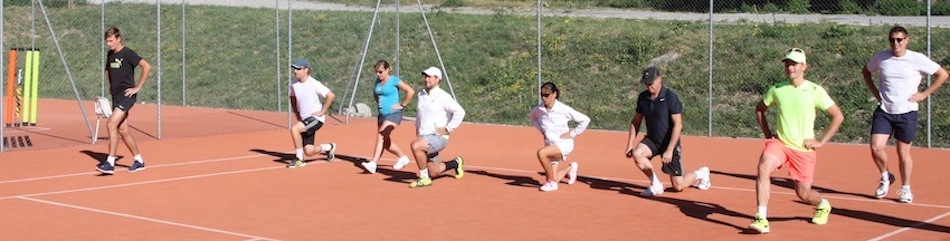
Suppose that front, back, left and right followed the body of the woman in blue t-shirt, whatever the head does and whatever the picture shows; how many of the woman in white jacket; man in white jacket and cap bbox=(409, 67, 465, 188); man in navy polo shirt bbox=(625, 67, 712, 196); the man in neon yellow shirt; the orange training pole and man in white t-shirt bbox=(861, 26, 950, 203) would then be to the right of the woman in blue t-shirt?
1

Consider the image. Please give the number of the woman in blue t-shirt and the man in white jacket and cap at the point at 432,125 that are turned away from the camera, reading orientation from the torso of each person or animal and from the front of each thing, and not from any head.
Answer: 0

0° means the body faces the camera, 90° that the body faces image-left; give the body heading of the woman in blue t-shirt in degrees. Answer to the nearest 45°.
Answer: approximately 45°

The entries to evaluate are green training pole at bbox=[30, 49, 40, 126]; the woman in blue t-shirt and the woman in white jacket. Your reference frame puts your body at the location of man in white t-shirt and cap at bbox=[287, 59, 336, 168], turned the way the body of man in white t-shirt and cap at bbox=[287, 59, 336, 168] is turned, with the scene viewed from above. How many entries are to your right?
1

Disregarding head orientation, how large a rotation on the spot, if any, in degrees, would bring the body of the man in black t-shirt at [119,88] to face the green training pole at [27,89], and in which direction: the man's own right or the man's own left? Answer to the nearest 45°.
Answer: approximately 135° to the man's own right

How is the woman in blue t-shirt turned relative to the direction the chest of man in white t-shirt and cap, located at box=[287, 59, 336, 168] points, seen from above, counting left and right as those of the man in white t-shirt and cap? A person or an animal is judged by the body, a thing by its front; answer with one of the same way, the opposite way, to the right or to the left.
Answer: the same way

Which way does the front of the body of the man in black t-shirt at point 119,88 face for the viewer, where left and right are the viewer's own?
facing the viewer and to the left of the viewer

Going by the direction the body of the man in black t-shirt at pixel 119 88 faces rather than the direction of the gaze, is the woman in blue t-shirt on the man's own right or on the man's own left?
on the man's own left

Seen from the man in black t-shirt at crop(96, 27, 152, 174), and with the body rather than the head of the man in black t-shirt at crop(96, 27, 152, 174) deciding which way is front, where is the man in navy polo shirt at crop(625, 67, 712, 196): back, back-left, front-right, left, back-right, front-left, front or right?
left

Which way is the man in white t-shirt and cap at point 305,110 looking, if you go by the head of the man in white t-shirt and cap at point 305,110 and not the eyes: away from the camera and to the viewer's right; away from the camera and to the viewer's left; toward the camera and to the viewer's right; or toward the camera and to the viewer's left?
toward the camera and to the viewer's left

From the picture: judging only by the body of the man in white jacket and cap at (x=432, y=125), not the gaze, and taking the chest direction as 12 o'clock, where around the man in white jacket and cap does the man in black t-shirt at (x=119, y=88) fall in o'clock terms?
The man in black t-shirt is roughly at 2 o'clock from the man in white jacket and cap.

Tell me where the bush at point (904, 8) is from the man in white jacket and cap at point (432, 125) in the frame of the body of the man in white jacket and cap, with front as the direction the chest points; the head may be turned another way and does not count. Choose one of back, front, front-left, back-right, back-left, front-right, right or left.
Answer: back

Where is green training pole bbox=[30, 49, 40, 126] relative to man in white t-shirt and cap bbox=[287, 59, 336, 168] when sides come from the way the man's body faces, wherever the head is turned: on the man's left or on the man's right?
on the man's right

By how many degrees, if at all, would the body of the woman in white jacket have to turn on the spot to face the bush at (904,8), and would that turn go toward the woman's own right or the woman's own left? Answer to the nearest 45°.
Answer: approximately 180°

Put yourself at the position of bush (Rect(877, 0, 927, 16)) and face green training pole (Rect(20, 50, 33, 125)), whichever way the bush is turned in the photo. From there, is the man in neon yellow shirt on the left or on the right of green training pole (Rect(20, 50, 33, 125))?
left
